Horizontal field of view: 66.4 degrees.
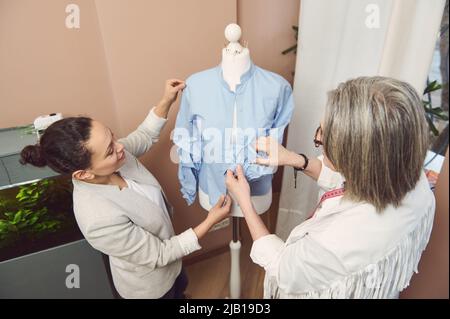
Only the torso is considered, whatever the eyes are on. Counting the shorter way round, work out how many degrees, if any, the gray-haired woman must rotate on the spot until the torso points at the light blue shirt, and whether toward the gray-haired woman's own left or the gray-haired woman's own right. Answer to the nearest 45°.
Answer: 0° — they already face it

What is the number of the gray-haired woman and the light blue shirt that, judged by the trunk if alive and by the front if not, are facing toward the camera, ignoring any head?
1

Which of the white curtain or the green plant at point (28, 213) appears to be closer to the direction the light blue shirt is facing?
the green plant

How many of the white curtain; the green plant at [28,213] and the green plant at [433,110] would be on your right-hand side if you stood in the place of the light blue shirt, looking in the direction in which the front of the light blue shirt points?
1

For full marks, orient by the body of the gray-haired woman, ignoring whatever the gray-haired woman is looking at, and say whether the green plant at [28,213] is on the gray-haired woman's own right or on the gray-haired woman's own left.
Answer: on the gray-haired woman's own left

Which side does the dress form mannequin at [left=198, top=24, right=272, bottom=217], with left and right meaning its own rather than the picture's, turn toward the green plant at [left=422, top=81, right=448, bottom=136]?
left

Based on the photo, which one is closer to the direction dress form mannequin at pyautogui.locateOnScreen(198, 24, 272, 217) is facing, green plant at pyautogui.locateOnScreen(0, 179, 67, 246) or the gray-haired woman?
the gray-haired woman

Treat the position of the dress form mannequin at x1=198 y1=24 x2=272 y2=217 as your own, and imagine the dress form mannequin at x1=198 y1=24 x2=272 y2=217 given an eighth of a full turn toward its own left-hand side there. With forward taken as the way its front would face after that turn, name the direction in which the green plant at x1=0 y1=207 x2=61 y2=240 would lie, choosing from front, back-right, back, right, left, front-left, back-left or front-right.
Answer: back-right

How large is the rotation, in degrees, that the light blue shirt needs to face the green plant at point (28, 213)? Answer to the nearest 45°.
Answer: approximately 90° to its right

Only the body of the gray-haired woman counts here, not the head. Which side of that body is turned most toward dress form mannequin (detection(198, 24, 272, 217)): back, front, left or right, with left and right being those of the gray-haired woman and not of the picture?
front

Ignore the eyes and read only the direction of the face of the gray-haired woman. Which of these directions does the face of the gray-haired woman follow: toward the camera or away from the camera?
away from the camera

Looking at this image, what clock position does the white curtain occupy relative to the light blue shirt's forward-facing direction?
The white curtain is roughly at 8 o'clock from the light blue shirt.

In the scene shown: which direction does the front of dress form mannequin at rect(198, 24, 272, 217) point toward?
toward the camera

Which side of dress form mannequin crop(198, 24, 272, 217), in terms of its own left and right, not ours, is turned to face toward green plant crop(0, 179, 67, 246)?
right
